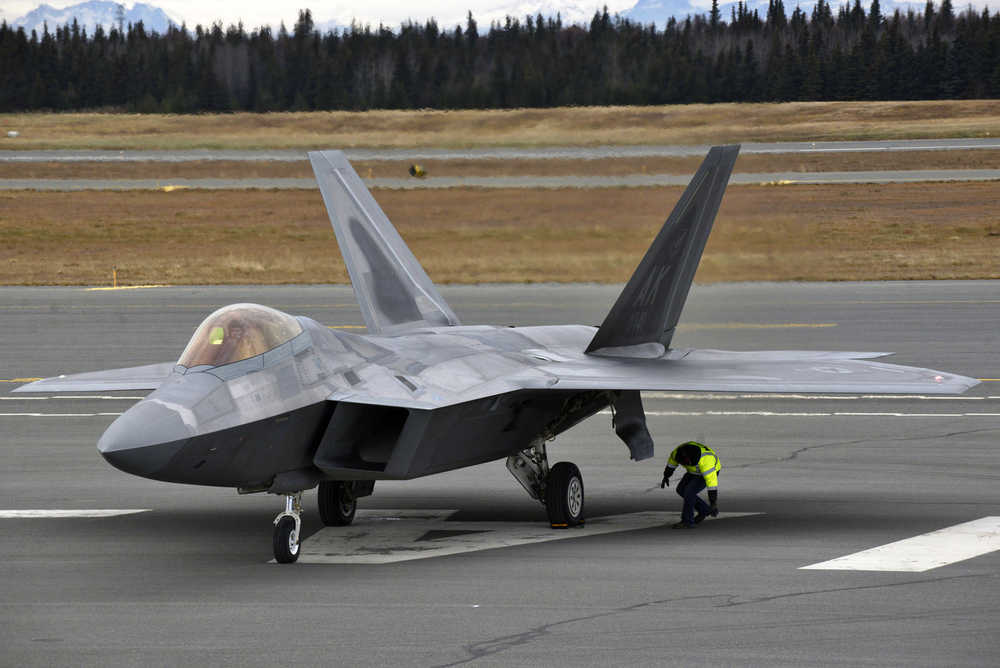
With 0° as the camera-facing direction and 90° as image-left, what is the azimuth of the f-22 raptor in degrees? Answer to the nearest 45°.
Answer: approximately 45°
